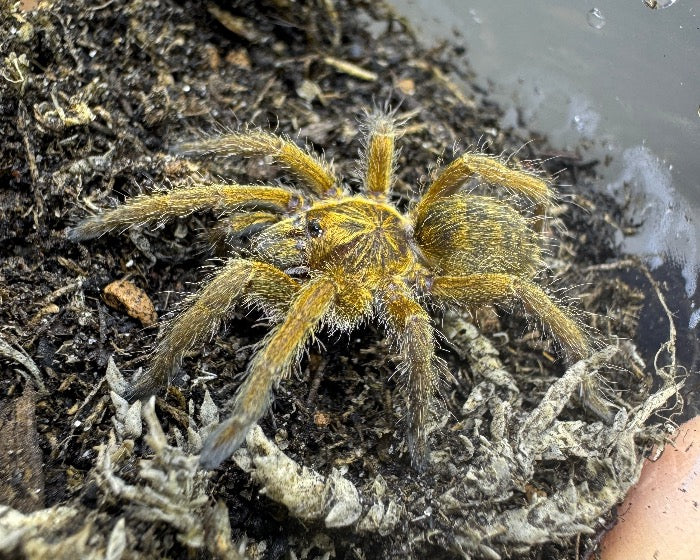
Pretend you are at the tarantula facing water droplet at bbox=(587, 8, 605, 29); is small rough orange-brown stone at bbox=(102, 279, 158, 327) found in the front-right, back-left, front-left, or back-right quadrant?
back-left

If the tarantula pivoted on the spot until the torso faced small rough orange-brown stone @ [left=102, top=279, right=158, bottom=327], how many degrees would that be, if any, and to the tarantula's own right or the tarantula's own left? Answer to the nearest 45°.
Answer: approximately 45° to the tarantula's own left

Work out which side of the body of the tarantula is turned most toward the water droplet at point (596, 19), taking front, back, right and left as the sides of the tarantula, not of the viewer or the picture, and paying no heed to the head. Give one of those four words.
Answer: right

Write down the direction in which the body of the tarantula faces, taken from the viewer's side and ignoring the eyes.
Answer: to the viewer's left

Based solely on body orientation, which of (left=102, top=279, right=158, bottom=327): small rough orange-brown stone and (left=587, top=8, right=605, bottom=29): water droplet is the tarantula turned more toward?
the small rough orange-brown stone
